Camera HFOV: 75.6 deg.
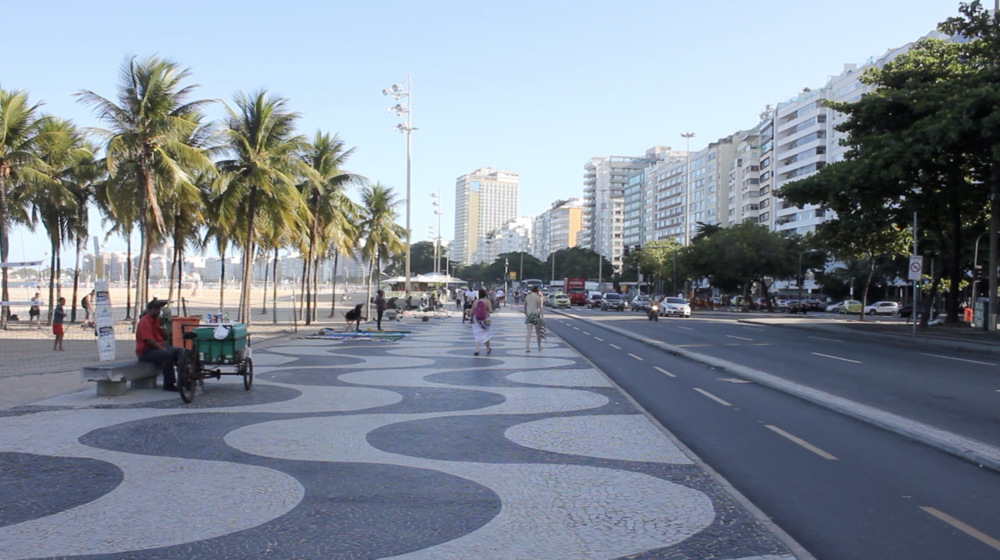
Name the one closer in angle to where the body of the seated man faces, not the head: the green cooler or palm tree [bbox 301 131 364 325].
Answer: the green cooler

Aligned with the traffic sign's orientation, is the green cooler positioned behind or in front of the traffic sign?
in front

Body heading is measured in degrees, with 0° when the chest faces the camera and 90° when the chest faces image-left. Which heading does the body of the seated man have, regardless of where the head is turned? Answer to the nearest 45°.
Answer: approximately 270°

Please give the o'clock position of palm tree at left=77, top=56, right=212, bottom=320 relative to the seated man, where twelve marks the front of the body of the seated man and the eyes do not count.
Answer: The palm tree is roughly at 9 o'clock from the seated man.

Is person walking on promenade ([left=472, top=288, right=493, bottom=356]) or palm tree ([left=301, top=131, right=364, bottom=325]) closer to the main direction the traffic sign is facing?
the person walking on promenade

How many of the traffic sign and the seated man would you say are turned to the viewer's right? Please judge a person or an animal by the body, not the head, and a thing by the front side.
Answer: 1

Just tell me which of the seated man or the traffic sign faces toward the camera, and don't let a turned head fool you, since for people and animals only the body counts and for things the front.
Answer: the traffic sign

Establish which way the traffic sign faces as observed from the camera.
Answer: facing the viewer

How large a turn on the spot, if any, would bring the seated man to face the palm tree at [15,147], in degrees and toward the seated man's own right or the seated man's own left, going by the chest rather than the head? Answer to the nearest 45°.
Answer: approximately 90° to the seated man's own left

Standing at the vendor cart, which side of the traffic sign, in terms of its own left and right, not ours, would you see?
front

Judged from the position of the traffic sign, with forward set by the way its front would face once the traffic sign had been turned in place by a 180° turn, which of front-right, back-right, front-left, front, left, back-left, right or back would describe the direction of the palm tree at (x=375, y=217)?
left
